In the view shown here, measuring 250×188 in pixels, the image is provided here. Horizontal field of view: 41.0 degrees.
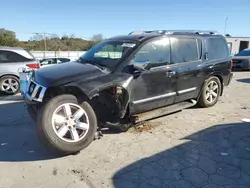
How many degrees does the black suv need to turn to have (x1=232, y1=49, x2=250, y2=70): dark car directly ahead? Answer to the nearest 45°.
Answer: approximately 180°

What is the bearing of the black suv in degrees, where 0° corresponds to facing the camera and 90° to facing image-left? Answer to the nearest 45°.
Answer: approximately 45°

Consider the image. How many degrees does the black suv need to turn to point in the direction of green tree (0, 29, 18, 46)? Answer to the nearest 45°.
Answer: approximately 90° to its right

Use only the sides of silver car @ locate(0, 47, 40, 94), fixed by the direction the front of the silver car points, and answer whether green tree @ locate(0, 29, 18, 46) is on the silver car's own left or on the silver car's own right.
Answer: on the silver car's own right

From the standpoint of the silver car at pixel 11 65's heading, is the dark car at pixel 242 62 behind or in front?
behind

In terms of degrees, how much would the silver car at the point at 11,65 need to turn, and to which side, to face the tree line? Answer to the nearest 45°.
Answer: approximately 90° to its right

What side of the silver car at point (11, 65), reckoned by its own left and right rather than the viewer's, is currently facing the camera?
left

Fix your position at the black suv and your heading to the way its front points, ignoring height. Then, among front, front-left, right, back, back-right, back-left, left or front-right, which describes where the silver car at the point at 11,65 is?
right

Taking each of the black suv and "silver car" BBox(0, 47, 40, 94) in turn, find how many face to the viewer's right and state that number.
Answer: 0

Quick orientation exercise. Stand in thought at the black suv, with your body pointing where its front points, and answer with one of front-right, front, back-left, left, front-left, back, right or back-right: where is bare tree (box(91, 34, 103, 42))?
back-right

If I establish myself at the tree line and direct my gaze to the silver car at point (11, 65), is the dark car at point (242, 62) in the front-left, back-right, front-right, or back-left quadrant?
front-left
